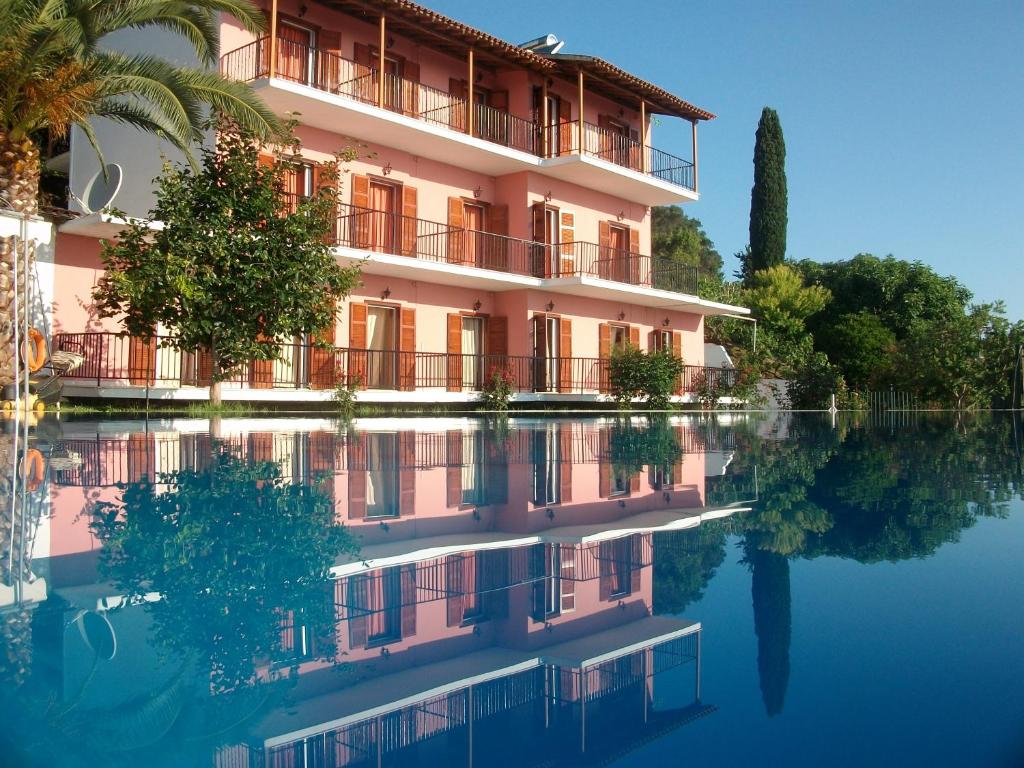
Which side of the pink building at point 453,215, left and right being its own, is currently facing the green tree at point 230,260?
right

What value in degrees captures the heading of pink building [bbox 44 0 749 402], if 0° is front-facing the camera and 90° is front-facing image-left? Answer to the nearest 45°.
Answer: approximately 315°

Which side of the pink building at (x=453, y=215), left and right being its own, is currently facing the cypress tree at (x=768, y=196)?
left

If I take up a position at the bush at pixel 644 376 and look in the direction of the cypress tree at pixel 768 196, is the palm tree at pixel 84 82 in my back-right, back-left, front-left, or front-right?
back-left

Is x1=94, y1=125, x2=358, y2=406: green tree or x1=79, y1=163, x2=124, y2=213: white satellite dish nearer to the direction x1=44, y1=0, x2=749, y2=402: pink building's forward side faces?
the green tree

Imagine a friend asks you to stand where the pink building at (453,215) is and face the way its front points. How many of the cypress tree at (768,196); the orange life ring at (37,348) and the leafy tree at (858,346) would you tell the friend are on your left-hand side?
2

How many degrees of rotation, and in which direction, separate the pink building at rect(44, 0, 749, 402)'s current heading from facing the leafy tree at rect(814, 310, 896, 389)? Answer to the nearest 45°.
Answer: approximately 90° to its left

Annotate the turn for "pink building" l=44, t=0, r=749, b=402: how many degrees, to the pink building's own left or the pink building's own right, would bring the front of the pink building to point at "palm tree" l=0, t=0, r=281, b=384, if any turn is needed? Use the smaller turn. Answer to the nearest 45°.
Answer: approximately 90° to the pink building's own right

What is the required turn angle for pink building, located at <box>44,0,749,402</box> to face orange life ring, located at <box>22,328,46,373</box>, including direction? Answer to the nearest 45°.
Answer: approximately 90° to its right

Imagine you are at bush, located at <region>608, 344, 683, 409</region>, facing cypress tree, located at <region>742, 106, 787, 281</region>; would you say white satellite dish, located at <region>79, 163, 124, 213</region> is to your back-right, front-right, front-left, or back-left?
back-left
